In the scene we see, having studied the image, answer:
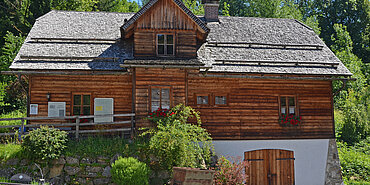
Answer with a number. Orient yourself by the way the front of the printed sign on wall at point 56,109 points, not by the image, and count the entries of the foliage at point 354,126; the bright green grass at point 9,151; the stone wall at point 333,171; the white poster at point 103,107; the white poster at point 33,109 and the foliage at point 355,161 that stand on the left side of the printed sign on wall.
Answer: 4

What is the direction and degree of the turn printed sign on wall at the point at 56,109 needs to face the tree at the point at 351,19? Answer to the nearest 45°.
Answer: approximately 135° to its left

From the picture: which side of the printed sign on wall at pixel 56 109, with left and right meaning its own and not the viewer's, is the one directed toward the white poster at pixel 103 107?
left

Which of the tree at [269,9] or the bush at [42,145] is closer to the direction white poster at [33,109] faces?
the bush

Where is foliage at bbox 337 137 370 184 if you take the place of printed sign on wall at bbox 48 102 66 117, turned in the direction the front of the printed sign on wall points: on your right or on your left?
on your left

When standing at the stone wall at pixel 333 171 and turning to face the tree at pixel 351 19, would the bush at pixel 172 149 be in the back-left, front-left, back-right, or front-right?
back-left

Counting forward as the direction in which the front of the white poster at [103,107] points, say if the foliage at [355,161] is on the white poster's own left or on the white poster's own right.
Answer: on the white poster's own left

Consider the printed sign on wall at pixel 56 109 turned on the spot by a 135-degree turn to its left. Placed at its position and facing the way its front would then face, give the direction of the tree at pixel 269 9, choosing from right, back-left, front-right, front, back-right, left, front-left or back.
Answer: front

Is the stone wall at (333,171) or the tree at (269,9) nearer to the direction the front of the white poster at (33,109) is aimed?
the stone wall

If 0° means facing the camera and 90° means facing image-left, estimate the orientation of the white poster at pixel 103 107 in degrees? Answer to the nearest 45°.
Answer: approximately 0°
